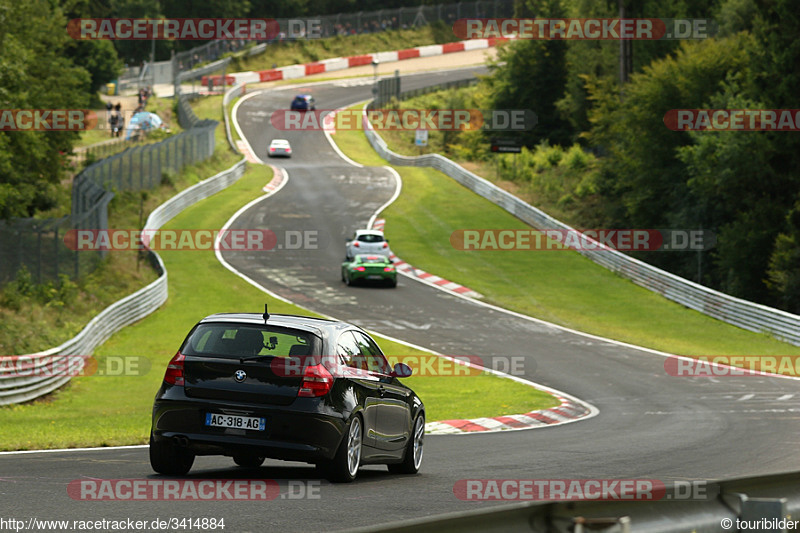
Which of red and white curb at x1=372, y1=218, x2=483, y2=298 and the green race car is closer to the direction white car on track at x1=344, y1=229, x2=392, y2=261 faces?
the red and white curb

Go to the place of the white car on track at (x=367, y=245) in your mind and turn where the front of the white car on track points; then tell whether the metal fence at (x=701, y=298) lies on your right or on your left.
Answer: on your right

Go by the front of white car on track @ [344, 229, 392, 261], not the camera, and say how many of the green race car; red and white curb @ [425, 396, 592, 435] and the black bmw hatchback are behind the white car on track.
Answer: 3

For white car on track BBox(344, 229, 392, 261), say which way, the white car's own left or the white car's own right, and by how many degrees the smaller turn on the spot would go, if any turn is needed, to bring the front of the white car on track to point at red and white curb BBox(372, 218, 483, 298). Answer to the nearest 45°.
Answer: approximately 90° to the white car's own right

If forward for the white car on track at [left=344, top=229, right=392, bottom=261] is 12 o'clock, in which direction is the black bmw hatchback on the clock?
The black bmw hatchback is roughly at 6 o'clock from the white car on track.

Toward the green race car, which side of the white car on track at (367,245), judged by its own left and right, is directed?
back

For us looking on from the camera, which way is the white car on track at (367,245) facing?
facing away from the viewer

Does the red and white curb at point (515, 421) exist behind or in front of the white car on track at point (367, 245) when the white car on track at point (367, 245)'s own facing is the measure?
behind

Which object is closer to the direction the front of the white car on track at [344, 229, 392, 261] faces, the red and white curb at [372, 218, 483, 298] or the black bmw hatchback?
the red and white curb
